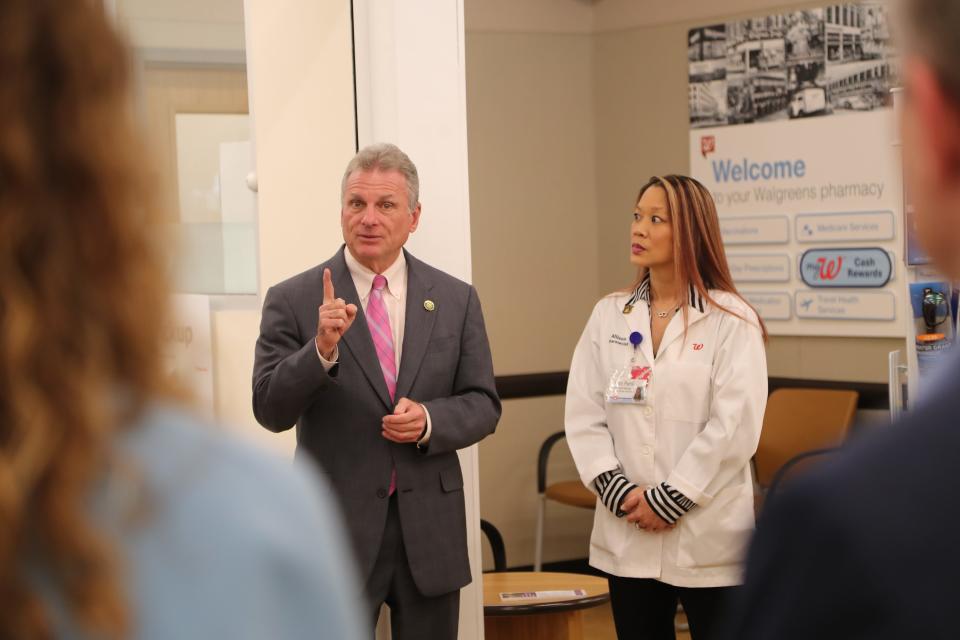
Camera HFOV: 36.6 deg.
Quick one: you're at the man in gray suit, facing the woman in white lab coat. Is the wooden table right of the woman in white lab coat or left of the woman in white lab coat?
left

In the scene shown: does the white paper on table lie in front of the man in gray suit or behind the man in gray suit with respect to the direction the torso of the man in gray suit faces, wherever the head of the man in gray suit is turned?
behind

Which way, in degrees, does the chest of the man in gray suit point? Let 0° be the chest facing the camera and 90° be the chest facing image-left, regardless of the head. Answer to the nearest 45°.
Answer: approximately 0°

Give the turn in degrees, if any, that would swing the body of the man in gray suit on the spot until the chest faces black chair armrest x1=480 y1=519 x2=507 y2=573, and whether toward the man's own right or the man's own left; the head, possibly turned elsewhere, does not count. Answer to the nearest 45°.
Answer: approximately 180°

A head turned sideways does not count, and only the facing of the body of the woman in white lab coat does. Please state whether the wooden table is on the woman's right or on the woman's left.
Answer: on the woman's right

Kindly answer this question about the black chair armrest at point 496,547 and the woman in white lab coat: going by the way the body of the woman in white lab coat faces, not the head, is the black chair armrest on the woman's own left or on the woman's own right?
on the woman's own right

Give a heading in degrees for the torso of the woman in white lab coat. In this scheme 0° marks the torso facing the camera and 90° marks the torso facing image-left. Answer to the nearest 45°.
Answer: approximately 45°
